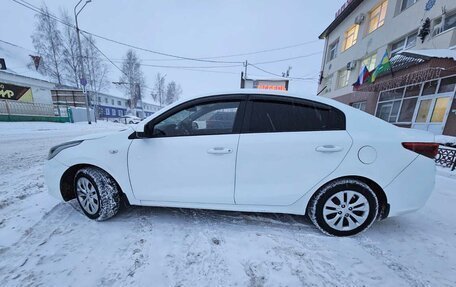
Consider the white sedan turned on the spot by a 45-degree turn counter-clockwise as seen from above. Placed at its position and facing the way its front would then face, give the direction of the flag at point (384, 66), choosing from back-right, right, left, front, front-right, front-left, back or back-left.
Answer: back

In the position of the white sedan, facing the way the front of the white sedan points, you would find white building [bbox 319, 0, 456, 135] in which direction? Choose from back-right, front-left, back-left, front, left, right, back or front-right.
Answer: back-right

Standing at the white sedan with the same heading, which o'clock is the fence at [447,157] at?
The fence is roughly at 5 o'clock from the white sedan.

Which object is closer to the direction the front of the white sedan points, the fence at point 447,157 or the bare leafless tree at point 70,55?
the bare leafless tree

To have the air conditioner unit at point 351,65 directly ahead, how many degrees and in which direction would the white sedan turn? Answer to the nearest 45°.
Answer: approximately 135° to its right

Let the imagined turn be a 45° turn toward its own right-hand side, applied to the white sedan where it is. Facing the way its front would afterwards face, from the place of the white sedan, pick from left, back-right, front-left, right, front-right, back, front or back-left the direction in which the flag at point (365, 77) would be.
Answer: right

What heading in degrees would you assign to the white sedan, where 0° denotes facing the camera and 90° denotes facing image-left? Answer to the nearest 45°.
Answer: approximately 90°

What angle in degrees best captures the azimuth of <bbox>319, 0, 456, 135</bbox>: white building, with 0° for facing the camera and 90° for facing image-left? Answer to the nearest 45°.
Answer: approximately 45°
